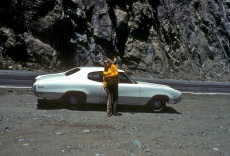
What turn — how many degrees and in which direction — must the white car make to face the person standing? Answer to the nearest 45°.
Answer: approximately 45° to its right

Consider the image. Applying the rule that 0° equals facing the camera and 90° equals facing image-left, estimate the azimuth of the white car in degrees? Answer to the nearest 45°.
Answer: approximately 270°

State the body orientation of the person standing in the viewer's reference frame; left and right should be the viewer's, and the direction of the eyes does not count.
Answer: facing the viewer and to the left of the viewer

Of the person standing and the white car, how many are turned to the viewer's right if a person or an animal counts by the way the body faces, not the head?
1
